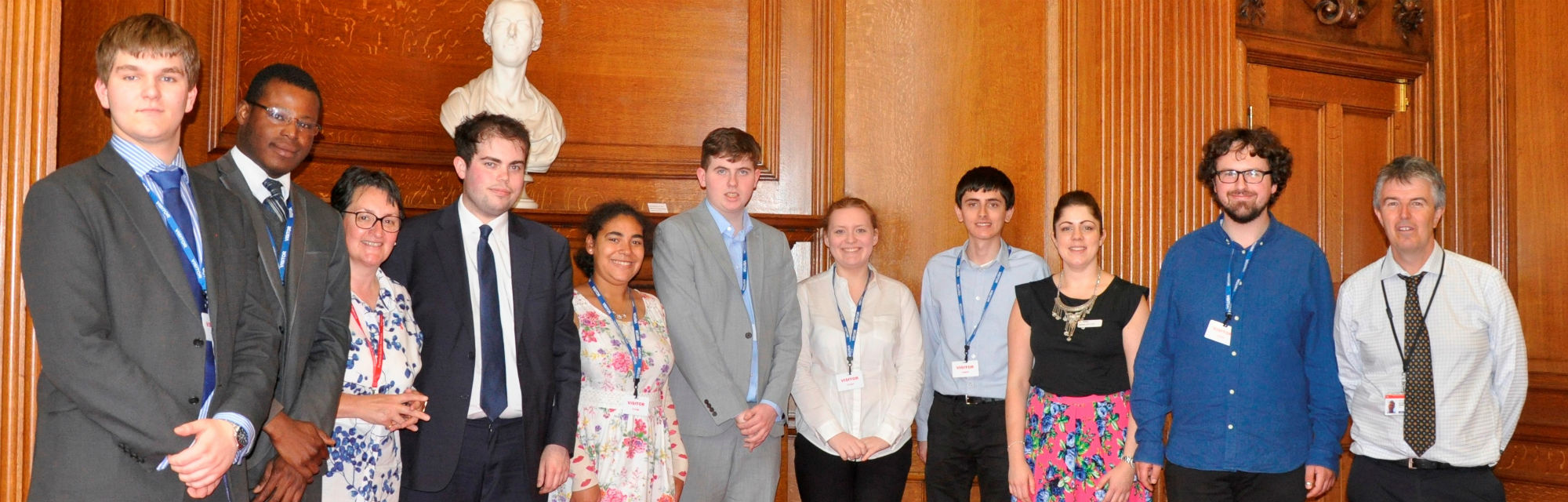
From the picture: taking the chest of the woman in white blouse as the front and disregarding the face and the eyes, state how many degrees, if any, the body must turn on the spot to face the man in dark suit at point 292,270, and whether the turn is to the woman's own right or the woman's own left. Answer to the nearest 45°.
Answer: approximately 45° to the woman's own right

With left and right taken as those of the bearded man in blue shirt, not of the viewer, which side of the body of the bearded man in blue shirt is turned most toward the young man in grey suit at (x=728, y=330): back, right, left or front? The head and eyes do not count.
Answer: right

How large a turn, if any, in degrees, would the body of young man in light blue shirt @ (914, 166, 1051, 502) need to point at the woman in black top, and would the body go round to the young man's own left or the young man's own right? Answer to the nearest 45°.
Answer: approximately 45° to the young man's own left

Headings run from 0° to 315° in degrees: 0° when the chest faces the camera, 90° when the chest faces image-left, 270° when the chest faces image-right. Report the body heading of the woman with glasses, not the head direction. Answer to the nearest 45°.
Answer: approximately 315°

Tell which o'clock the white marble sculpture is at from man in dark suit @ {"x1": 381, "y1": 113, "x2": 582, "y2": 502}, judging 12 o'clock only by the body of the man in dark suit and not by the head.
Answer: The white marble sculpture is roughly at 6 o'clock from the man in dark suit.

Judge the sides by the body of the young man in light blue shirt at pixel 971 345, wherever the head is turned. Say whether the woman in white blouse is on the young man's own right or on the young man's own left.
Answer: on the young man's own right
